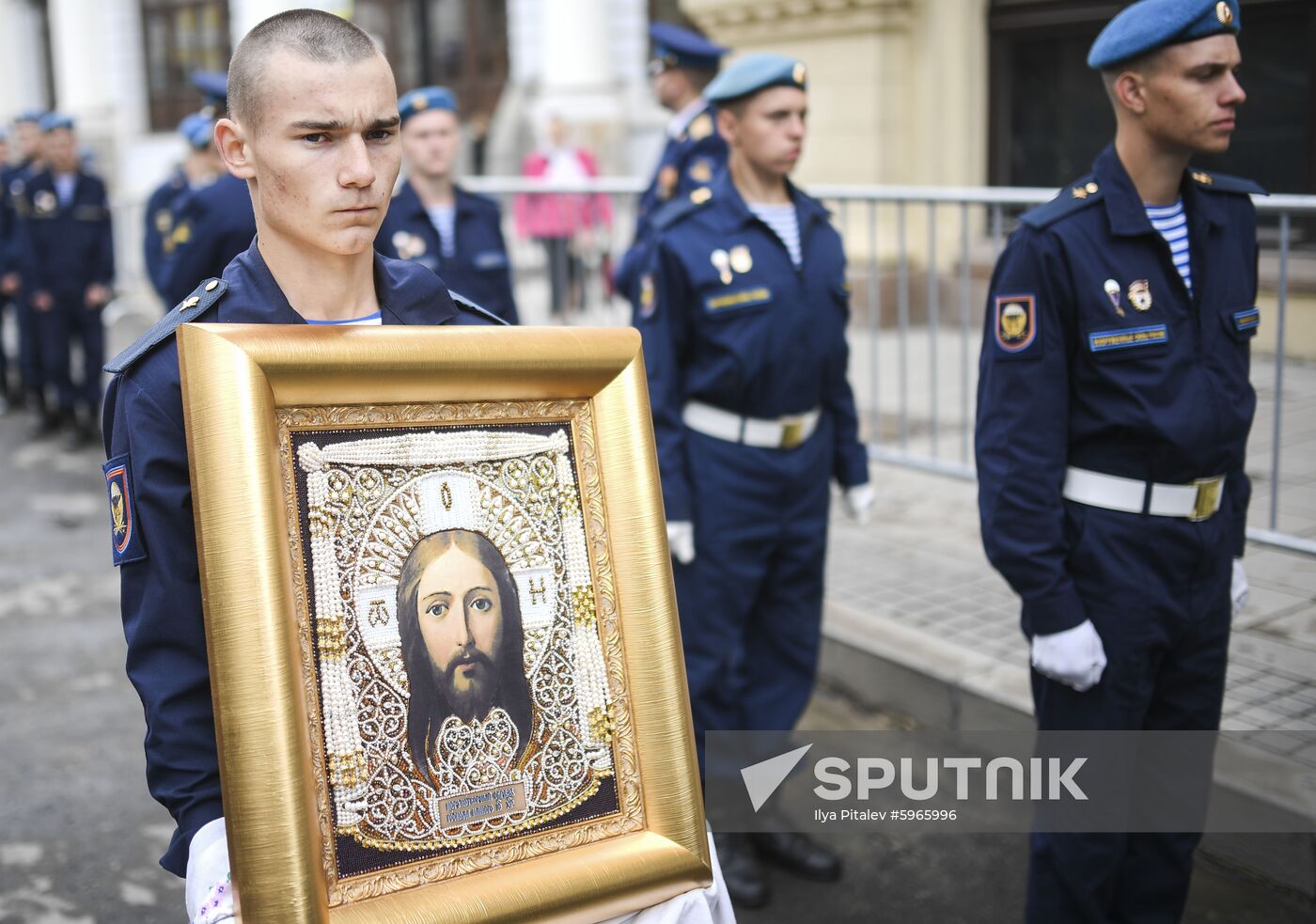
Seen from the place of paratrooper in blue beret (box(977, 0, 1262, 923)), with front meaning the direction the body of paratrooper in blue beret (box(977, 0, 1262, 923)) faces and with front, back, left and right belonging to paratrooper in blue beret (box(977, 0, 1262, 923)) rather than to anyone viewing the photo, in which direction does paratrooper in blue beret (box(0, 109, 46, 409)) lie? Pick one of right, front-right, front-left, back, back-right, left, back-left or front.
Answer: back

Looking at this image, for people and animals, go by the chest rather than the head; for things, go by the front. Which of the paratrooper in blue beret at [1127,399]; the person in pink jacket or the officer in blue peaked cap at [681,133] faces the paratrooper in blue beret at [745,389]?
the person in pink jacket

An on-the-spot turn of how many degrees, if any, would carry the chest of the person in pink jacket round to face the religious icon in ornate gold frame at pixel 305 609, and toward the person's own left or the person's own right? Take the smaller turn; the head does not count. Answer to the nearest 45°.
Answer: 0° — they already face it

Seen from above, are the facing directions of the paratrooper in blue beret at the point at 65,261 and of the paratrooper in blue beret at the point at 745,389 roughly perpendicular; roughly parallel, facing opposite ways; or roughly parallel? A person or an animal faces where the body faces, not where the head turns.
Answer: roughly parallel

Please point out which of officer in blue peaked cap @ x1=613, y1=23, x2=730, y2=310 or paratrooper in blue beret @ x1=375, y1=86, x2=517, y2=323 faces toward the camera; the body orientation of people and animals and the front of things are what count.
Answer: paratrooper in blue beret @ x1=375, y1=86, x2=517, y2=323

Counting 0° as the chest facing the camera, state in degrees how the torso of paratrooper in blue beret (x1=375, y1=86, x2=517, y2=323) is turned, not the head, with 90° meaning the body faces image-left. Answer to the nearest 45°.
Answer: approximately 0°

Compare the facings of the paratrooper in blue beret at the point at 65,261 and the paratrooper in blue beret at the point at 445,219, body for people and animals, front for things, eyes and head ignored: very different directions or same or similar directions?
same or similar directions

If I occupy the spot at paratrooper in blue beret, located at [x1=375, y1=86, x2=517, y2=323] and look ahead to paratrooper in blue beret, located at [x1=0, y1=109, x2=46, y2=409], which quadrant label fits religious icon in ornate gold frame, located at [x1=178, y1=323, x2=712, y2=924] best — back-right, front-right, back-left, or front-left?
back-left

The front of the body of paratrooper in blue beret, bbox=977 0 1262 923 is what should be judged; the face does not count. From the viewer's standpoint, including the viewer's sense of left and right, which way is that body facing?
facing the viewer and to the right of the viewer

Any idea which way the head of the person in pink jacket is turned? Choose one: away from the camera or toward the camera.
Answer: toward the camera

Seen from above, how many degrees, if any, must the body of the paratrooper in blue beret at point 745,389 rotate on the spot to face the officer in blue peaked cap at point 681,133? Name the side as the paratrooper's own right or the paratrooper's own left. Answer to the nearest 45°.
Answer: approximately 135° to the paratrooper's own left

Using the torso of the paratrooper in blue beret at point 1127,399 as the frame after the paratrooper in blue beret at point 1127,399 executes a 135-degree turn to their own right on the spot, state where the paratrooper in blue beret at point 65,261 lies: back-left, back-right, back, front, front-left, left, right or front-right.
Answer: front-right

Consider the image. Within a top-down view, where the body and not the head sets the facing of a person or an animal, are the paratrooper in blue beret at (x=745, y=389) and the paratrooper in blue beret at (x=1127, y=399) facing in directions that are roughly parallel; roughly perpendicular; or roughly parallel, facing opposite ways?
roughly parallel

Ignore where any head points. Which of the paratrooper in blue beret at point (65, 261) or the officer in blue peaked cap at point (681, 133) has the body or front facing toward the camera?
the paratrooper in blue beret at point (65, 261)

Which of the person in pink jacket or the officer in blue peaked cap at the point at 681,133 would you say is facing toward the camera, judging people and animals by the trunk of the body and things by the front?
the person in pink jacket
